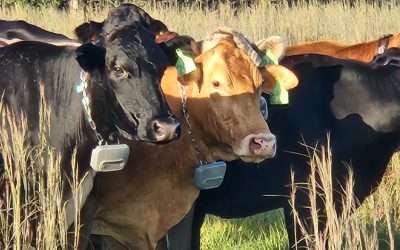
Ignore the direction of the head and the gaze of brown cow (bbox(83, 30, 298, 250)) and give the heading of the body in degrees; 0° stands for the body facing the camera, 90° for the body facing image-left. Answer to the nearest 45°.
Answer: approximately 315°

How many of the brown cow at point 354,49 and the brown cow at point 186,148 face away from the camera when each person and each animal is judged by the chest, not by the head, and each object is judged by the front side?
0

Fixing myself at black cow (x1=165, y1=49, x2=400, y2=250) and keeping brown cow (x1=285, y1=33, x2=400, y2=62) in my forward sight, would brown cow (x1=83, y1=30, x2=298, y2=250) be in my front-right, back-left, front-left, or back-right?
back-left

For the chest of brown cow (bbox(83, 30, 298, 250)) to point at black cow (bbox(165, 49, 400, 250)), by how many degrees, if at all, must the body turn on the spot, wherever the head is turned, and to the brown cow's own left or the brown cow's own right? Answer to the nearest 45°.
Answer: approximately 90° to the brown cow's own left

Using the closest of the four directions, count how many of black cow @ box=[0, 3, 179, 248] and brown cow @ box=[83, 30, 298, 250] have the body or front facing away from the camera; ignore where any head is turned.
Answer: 0
